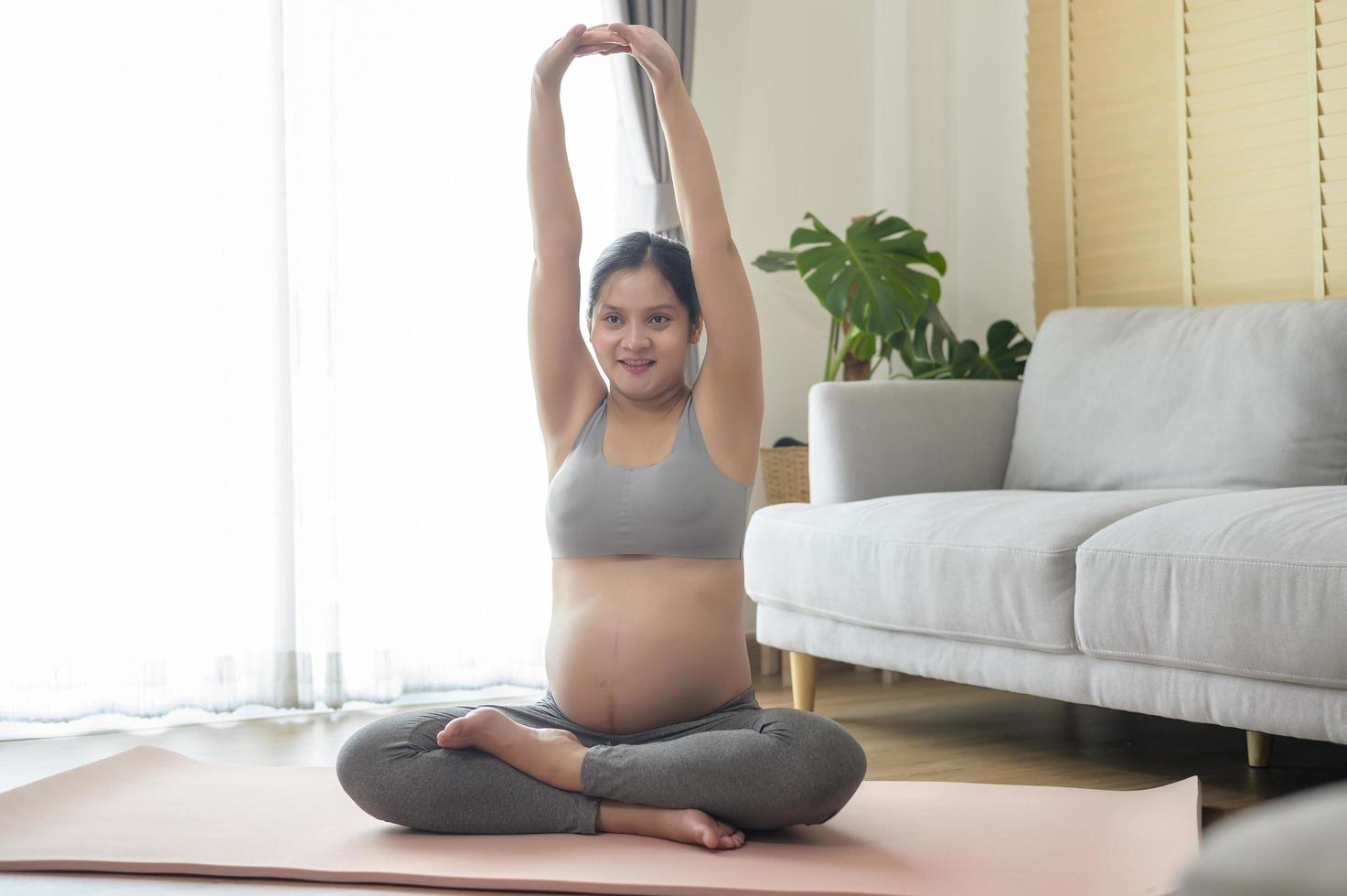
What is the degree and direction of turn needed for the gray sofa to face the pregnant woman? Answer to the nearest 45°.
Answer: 0° — it already faces them

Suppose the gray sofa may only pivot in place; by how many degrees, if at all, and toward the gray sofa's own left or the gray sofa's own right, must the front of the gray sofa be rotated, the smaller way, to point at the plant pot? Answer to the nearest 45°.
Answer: approximately 90° to the gray sofa's own right

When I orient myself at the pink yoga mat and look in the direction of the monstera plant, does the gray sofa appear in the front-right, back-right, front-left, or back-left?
front-right

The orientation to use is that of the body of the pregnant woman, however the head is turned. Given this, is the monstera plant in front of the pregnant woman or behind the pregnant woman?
behind

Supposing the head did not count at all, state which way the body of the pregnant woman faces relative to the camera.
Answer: toward the camera

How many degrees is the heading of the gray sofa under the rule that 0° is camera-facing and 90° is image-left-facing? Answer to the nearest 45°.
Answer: approximately 45°

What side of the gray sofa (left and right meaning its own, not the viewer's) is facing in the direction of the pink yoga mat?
front

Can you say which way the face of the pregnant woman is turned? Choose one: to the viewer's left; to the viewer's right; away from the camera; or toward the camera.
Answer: toward the camera

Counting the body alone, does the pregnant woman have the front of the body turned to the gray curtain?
no

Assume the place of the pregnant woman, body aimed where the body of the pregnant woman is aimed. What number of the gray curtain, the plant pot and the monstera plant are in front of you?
0

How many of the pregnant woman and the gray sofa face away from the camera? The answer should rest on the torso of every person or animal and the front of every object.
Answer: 0

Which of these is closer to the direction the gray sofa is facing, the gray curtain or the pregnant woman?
the pregnant woman

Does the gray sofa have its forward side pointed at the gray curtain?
no

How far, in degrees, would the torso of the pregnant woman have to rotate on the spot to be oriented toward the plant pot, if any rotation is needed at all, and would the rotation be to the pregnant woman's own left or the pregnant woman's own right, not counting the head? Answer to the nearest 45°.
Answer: approximately 180°
